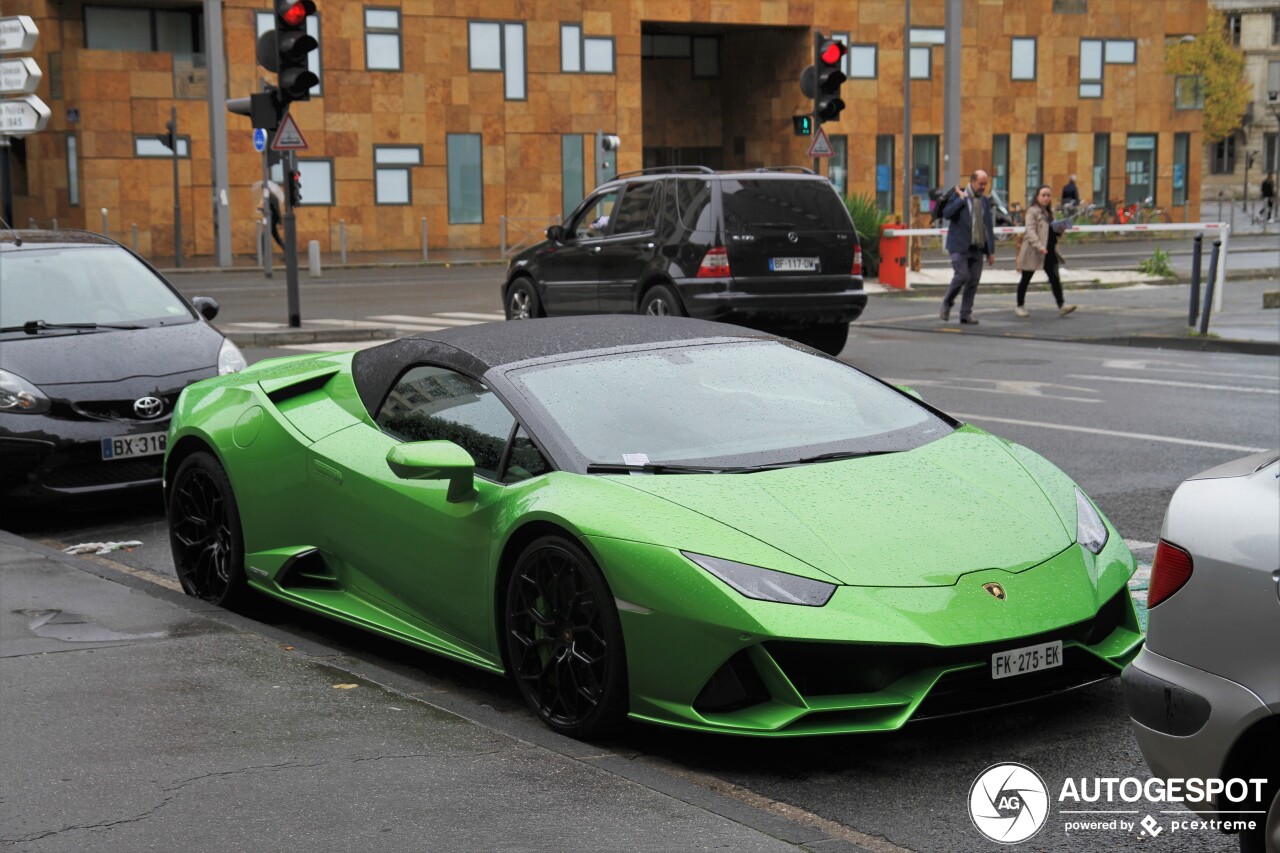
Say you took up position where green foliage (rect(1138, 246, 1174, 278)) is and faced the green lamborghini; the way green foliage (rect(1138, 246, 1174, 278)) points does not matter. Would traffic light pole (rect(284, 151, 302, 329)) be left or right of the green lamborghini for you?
right

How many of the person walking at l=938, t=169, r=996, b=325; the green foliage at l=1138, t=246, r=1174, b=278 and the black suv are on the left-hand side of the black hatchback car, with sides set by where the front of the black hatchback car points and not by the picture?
3

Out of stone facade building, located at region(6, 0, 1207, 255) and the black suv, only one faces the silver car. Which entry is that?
the stone facade building

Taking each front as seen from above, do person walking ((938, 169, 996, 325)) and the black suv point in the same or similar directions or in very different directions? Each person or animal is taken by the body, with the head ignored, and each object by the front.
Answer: very different directions

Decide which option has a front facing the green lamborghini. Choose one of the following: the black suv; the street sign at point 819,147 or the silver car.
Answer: the street sign

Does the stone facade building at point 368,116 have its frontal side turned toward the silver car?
yes

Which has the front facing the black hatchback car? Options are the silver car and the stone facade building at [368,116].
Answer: the stone facade building

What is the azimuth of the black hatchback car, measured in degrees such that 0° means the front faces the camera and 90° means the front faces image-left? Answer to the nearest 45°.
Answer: approximately 315°

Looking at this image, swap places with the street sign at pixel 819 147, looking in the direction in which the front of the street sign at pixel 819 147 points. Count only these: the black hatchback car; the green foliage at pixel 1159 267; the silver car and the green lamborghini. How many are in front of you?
3

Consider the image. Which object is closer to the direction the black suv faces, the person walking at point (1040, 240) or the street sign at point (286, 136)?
the street sign
